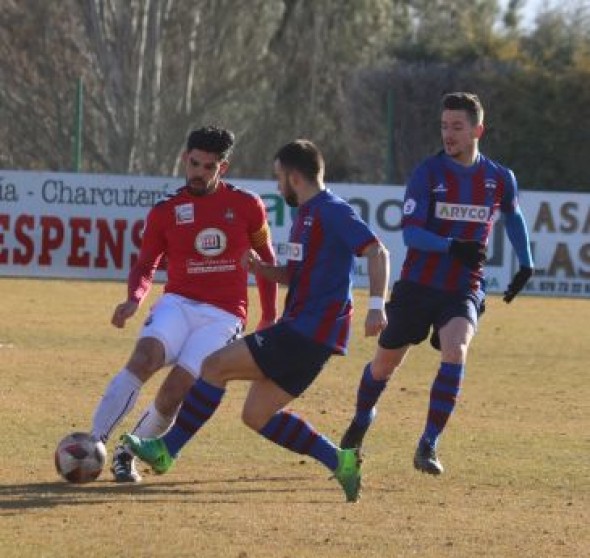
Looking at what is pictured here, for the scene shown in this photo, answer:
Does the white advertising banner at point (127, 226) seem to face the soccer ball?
yes

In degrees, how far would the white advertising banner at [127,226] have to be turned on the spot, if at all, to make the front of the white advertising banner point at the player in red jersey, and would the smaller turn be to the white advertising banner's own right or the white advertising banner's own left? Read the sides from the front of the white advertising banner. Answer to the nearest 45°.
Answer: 0° — it already faces them

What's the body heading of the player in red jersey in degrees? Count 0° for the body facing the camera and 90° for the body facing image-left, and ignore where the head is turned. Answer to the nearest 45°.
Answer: approximately 0°

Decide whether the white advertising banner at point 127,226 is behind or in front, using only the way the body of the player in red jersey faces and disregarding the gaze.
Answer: behind

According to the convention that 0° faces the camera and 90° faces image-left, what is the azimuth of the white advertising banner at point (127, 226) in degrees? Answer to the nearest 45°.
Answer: approximately 0°

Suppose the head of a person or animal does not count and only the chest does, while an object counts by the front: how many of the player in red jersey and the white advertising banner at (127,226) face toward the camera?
2

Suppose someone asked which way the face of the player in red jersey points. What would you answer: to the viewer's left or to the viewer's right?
to the viewer's left
